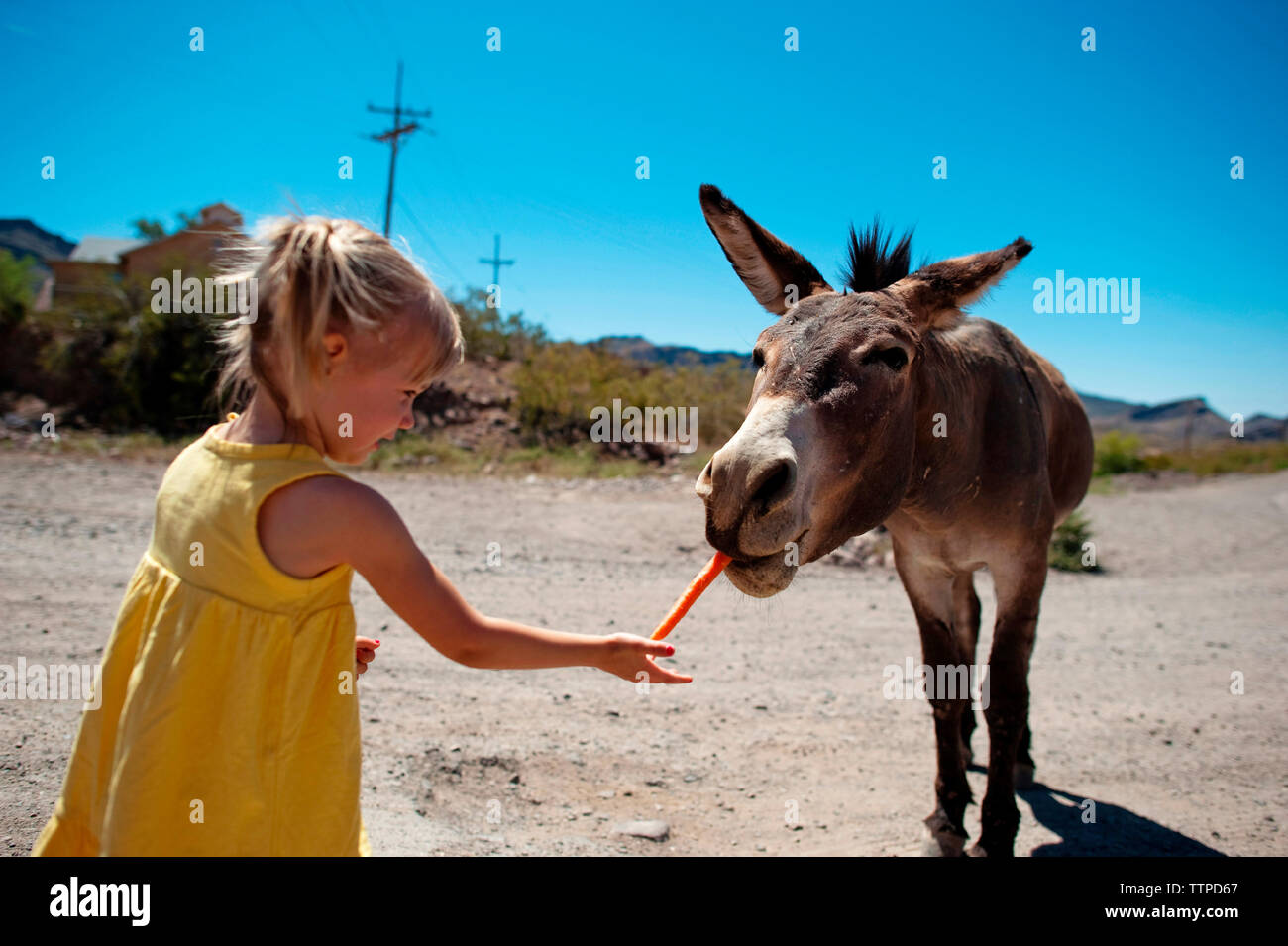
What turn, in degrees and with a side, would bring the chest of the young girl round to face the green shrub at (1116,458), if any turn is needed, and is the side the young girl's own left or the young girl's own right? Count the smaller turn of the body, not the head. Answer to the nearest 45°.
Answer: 0° — they already face it

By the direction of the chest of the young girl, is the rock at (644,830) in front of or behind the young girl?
in front

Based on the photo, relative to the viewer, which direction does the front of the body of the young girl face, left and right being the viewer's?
facing away from the viewer and to the right of the viewer

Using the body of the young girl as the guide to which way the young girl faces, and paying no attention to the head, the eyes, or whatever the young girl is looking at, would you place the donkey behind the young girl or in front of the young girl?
in front

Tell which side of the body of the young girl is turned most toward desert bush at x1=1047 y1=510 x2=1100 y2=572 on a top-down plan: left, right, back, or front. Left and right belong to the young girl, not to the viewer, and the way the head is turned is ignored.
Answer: front

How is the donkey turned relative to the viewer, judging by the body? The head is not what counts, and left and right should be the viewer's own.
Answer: facing the viewer and to the left of the viewer

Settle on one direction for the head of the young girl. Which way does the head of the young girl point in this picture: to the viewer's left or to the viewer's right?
to the viewer's right

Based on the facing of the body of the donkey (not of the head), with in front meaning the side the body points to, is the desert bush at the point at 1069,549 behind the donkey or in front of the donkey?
behind

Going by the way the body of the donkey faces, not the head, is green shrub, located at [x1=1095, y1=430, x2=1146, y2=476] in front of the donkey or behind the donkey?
behind
